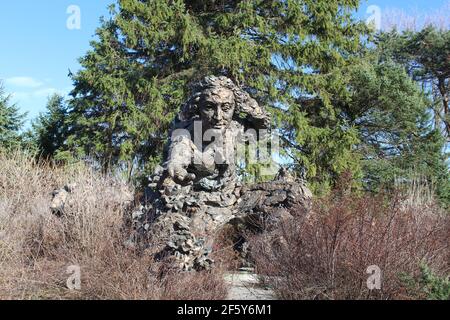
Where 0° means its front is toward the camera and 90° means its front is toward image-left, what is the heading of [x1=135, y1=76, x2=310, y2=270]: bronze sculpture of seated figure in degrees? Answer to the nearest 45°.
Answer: approximately 0°

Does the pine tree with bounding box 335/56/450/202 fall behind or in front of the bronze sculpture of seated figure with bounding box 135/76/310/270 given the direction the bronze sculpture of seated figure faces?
behind

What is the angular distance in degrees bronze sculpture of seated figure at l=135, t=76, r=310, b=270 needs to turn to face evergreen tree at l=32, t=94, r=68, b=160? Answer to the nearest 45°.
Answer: approximately 135° to its right

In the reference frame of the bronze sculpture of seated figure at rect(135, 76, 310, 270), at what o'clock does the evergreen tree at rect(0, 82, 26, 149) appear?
The evergreen tree is roughly at 5 o'clock from the bronze sculpture of seated figure.

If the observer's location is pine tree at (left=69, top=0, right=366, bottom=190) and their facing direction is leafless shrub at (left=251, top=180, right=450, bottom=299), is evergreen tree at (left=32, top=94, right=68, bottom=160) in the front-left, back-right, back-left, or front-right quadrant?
back-right

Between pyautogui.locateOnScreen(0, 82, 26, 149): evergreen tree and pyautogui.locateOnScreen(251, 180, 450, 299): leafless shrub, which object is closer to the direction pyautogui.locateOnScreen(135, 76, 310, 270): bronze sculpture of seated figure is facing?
the leafless shrub

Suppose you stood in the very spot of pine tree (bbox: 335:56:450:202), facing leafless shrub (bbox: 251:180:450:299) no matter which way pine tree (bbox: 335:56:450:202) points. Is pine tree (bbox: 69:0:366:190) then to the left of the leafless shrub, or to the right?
right

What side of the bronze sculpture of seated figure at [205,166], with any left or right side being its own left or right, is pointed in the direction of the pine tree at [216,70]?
back

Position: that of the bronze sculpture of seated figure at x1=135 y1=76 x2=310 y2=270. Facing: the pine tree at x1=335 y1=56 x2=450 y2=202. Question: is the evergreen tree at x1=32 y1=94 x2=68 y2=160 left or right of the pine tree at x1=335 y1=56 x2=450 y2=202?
left
